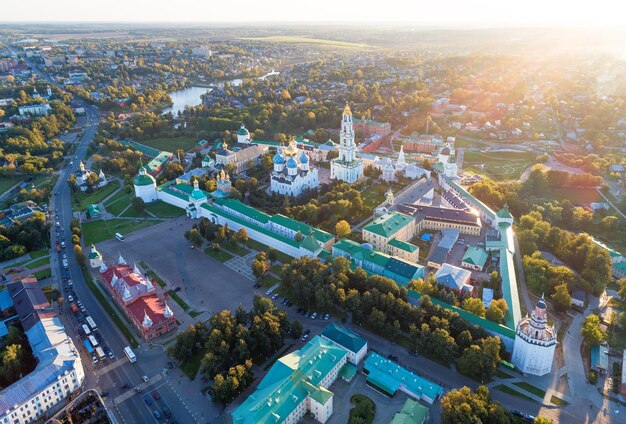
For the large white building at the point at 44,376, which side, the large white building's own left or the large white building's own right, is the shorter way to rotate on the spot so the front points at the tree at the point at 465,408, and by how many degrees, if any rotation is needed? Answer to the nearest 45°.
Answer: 0° — it already faces it

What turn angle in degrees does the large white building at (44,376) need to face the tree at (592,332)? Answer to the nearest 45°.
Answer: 0° — it already faces it

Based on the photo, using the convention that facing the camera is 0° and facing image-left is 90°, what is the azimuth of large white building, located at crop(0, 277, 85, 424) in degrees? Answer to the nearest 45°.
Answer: approximately 315°
